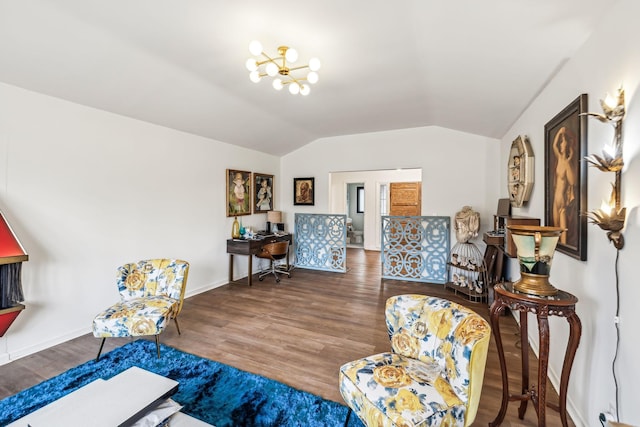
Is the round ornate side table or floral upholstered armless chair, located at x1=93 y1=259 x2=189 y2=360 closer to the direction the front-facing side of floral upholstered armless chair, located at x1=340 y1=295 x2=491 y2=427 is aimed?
the floral upholstered armless chair

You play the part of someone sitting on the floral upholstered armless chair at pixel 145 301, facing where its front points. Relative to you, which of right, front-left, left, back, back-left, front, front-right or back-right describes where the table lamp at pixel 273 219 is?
back

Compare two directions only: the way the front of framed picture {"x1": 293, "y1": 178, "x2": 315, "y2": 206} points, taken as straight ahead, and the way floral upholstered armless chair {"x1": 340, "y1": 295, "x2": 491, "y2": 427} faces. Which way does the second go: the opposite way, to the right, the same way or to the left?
to the right

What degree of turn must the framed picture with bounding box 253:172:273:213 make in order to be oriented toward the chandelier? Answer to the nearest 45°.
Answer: approximately 45° to its right

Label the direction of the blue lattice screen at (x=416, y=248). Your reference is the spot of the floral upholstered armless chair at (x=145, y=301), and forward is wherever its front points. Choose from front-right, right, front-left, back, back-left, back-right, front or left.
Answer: back-left
